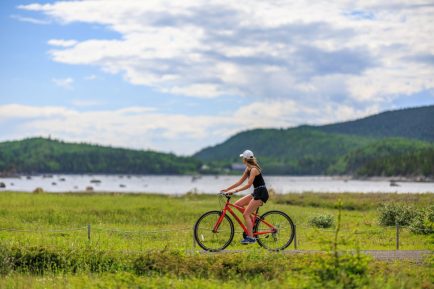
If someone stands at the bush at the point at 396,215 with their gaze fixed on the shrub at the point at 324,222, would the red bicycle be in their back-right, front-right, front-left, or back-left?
front-left

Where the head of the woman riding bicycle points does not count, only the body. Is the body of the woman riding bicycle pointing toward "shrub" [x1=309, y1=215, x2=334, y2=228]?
no

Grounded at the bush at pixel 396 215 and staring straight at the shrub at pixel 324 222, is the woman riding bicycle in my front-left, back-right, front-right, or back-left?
front-left
